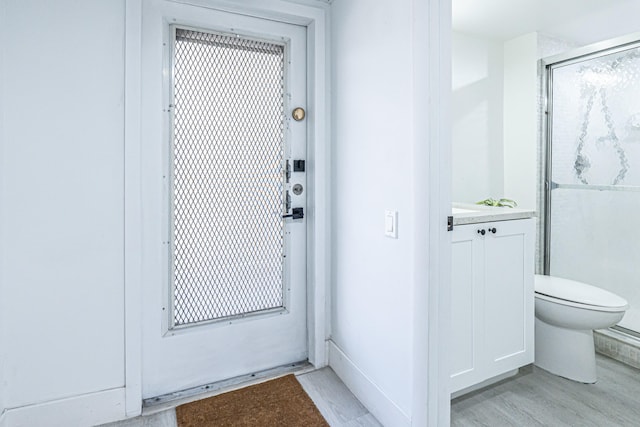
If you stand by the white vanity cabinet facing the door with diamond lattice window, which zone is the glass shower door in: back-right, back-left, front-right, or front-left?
back-right

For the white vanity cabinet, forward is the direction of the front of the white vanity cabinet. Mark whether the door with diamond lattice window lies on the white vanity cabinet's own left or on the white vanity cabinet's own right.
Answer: on the white vanity cabinet's own right

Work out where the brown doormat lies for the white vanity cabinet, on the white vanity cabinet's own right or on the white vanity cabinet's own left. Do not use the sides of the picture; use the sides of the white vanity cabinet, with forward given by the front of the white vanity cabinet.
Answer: on the white vanity cabinet's own right

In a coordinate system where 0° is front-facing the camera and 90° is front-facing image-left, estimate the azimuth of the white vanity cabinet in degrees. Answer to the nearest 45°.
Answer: approximately 315°

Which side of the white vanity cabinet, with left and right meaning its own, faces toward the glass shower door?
left

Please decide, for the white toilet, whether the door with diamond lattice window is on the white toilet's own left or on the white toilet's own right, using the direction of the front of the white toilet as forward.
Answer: on the white toilet's own right
